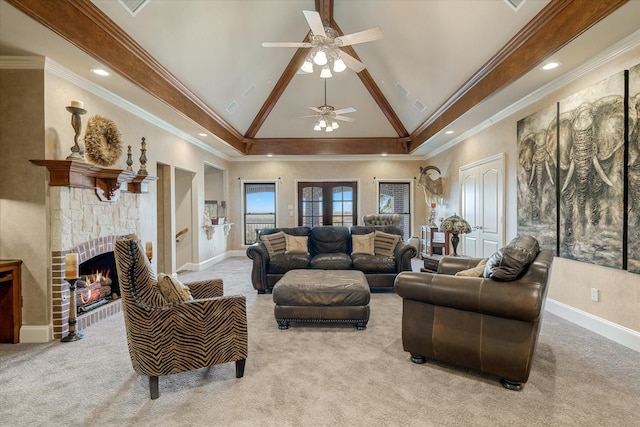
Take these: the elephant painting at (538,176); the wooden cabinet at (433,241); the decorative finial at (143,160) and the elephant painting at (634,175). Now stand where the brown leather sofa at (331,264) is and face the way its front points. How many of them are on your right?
1

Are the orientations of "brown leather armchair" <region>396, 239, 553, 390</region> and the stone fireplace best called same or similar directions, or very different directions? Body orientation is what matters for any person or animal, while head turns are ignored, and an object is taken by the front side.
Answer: very different directions

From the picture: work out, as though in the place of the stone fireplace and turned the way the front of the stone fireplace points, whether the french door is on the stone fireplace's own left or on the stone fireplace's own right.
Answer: on the stone fireplace's own left

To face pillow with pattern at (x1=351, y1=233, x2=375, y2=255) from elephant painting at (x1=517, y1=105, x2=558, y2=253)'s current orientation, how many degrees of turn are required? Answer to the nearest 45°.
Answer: approximately 45° to its right

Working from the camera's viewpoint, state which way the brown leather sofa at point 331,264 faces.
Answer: facing the viewer

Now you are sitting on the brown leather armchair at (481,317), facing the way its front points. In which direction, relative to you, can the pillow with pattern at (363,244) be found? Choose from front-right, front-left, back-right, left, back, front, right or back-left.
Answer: front-right

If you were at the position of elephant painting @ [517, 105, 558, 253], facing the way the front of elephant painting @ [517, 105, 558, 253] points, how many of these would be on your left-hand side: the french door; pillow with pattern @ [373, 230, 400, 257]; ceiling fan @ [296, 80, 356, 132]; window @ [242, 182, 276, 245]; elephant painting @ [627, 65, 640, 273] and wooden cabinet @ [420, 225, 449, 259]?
1

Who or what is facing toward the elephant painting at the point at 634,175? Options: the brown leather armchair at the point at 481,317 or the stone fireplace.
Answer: the stone fireplace

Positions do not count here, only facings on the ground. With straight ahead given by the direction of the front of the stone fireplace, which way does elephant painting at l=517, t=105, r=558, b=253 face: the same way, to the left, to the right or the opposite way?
the opposite way

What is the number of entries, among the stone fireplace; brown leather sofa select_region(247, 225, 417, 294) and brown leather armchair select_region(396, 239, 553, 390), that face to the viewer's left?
1

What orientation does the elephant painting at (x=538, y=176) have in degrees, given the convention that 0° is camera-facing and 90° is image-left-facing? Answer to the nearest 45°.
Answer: approximately 45°

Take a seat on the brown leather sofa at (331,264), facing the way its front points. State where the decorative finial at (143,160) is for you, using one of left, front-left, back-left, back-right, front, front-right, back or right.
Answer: right

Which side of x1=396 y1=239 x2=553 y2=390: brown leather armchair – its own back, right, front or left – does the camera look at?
left

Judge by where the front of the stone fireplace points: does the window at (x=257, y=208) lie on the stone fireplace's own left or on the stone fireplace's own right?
on the stone fireplace's own left

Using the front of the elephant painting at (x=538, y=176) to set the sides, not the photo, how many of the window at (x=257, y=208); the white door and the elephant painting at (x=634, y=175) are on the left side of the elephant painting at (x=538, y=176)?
1

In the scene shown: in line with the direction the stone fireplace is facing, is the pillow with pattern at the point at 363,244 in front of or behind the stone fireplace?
in front

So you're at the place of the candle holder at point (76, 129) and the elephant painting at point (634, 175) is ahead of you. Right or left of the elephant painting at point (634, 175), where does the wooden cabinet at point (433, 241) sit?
left

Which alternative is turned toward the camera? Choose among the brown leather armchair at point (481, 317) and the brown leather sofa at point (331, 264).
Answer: the brown leather sofa at point (331, 264)

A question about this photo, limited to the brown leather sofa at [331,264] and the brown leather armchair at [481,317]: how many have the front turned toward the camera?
1
